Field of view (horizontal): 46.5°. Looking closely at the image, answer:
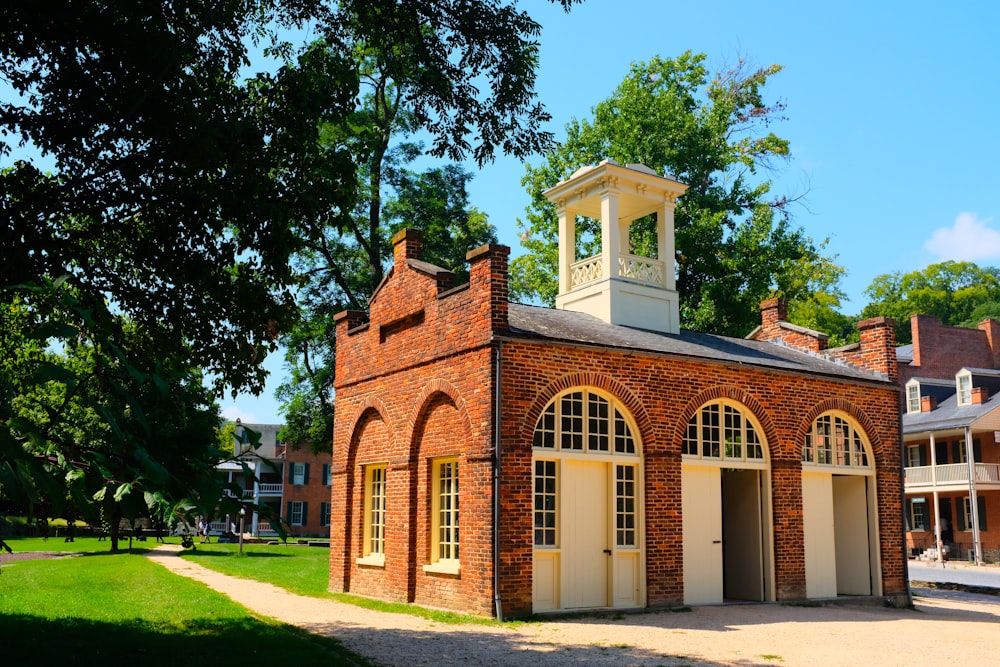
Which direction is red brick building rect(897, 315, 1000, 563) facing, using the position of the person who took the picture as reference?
facing the viewer and to the left of the viewer

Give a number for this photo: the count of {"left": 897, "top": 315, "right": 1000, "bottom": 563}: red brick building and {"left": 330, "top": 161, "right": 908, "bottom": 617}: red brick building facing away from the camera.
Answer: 0

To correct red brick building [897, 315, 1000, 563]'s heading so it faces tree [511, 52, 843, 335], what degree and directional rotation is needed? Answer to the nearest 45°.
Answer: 0° — it already faces it

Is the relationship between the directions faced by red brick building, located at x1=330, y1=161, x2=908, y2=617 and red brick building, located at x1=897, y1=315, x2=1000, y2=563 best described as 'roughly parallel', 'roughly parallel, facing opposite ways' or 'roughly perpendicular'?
roughly perpendicular

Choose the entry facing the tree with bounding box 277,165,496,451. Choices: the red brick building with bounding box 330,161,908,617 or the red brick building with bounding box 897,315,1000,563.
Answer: the red brick building with bounding box 897,315,1000,563

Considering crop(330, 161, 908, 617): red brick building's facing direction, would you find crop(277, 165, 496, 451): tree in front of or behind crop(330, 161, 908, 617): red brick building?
behind

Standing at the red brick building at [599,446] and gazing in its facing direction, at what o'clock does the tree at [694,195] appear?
The tree is roughly at 8 o'clock from the red brick building.

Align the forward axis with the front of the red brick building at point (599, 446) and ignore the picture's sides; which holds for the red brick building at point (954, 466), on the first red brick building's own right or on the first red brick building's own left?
on the first red brick building's own left

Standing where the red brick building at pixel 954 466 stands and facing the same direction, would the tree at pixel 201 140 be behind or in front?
in front

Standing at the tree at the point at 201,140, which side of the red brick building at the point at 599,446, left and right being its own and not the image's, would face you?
right

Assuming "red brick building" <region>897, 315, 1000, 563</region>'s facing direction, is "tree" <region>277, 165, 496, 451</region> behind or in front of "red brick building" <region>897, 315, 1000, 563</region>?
in front

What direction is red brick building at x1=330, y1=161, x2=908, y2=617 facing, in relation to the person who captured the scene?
facing the viewer and to the right of the viewer
